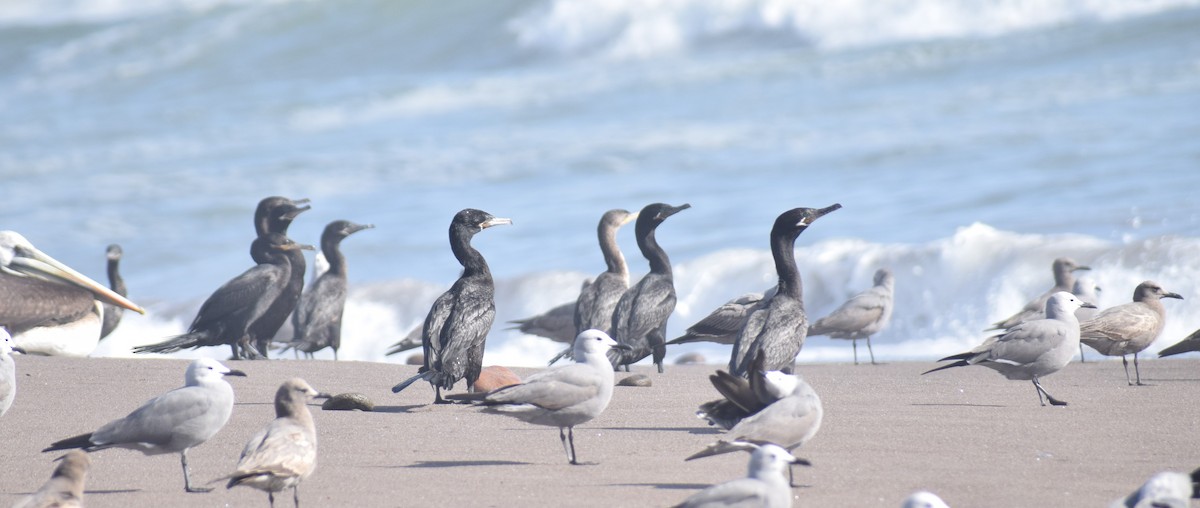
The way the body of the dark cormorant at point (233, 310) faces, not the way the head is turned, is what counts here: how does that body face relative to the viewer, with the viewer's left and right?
facing to the right of the viewer

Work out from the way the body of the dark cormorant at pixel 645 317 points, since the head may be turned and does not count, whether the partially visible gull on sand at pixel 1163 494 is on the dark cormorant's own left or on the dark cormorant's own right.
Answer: on the dark cormorant's own right

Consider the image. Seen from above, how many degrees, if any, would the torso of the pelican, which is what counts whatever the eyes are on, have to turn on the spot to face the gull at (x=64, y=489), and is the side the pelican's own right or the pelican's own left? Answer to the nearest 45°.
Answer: approximately 90° to the pelican's own right

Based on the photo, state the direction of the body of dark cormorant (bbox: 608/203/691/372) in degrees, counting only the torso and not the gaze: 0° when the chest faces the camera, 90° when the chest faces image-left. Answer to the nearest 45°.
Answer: approximately 270°

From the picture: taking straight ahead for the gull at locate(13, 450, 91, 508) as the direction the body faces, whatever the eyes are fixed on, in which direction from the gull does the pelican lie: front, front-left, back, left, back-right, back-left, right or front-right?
left

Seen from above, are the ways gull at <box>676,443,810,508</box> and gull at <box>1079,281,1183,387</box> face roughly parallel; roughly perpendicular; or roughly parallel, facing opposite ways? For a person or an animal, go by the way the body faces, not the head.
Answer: roughly parallel

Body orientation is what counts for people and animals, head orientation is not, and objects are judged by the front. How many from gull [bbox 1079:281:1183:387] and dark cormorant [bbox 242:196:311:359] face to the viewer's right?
2

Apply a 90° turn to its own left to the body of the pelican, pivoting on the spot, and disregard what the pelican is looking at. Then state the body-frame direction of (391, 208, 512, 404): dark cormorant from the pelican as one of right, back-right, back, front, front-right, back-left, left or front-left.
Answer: back-right

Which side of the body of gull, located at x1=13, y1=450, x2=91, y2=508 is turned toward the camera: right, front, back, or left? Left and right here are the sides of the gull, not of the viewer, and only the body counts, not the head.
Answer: right

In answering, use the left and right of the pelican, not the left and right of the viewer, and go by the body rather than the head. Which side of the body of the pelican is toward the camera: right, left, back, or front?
right

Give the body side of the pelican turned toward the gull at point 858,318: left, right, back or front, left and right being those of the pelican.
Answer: front

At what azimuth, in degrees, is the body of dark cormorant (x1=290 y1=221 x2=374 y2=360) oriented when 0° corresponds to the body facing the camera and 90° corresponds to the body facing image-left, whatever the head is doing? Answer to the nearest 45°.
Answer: approximately 270°

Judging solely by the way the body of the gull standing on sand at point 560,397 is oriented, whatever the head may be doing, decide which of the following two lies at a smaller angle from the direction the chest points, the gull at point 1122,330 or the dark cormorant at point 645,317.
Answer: the gull

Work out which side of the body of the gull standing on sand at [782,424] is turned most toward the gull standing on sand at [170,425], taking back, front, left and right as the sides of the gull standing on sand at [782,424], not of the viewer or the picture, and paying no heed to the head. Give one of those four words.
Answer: back

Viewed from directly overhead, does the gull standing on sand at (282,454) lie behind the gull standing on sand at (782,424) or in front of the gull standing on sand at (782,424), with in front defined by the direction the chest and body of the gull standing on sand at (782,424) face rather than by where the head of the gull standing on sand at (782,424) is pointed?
behind

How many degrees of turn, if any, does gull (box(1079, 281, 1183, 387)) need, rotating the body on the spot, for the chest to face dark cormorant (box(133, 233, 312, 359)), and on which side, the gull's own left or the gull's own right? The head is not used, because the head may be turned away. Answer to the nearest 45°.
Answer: approximately 180°
